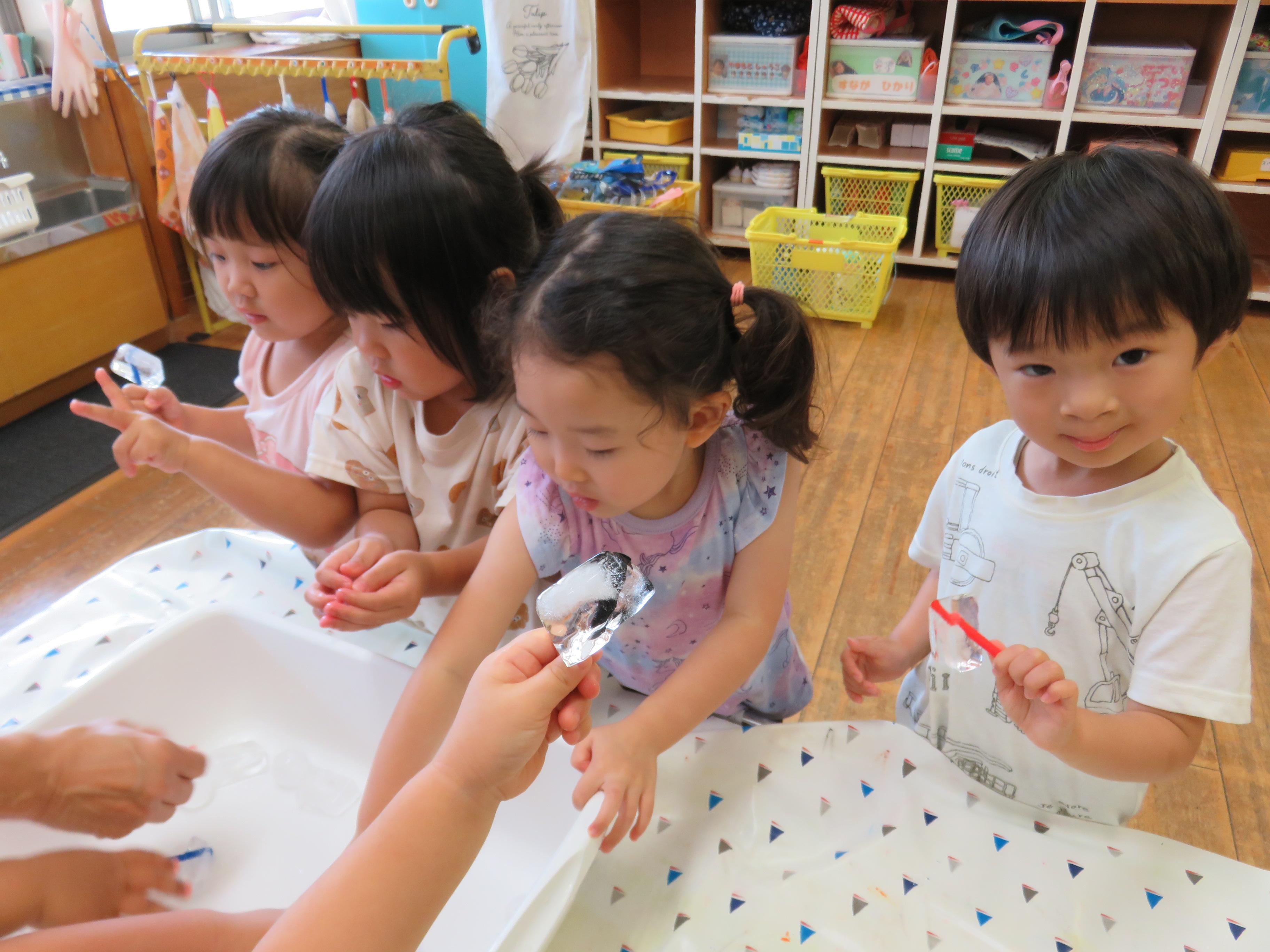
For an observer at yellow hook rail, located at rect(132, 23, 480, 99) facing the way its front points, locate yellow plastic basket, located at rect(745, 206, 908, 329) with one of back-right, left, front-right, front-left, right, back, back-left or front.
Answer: left

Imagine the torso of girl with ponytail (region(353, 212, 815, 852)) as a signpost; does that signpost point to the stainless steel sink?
no

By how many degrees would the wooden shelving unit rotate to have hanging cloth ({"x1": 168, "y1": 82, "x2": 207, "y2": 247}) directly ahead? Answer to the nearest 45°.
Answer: approximately 45° to its right

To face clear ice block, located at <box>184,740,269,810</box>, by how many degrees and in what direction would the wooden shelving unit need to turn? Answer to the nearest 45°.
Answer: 0° — it already faces it

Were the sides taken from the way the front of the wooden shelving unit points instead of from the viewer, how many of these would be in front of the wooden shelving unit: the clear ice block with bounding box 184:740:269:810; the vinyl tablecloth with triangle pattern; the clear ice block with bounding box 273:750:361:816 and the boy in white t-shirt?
4

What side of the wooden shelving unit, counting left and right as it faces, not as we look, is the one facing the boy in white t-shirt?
front

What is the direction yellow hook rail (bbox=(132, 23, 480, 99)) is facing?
toward the camera

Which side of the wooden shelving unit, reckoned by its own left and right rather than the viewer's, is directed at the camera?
front

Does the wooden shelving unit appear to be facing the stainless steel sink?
no

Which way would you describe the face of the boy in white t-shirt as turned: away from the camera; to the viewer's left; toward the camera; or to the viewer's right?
toward the camera

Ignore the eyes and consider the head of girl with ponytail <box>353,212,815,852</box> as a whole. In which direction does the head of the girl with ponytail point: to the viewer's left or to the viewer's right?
to the viewer's left

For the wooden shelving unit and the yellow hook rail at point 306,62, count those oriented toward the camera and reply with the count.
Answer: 2

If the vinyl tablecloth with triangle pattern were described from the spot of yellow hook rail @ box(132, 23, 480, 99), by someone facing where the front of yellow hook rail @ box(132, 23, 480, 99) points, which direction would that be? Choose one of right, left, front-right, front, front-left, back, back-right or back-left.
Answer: front

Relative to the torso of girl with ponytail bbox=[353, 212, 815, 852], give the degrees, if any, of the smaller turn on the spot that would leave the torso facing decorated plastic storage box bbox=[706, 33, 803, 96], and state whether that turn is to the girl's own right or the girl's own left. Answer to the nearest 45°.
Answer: approximately 135° to the girl's own right

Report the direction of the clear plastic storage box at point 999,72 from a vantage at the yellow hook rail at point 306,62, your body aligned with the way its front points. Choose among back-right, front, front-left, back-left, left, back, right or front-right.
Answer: left

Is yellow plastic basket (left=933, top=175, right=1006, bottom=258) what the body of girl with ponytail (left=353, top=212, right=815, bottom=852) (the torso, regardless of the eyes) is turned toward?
no

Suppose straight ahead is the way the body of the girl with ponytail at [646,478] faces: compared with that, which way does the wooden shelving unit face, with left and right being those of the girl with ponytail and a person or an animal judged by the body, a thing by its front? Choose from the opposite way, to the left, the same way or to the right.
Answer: the same way
